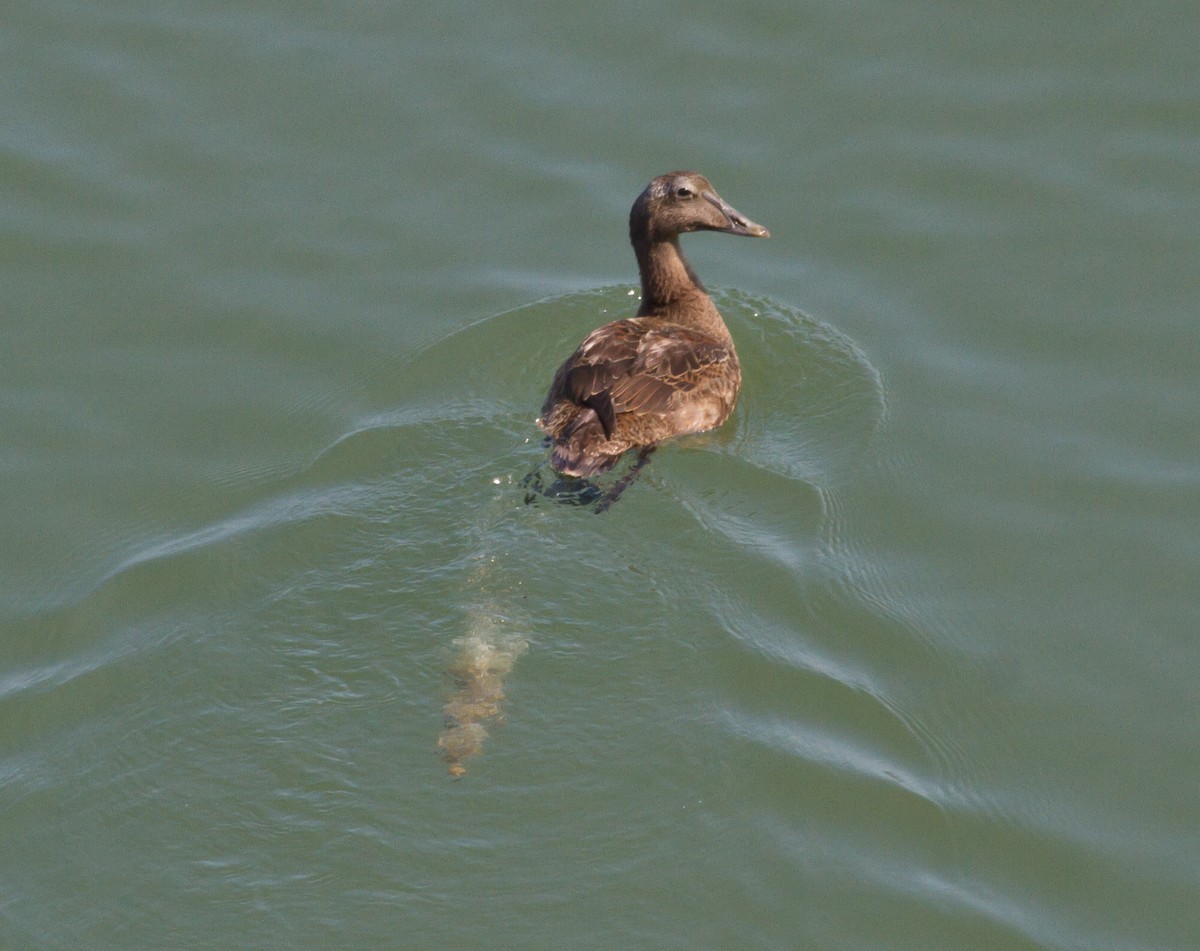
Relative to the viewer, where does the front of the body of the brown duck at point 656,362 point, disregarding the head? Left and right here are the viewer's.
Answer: facing away from the viewer and to the right of the viewer
